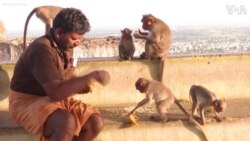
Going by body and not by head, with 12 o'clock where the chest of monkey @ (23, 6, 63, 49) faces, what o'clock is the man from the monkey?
The man is roughly at 3 o'clock from the monkey.

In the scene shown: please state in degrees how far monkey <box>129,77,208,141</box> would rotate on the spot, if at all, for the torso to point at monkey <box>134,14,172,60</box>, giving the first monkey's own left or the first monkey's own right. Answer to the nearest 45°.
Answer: approximately 90° to the first monkey's own right

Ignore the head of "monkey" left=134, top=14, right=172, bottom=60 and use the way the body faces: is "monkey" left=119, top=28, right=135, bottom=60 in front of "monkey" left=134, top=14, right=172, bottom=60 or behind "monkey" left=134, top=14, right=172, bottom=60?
in front

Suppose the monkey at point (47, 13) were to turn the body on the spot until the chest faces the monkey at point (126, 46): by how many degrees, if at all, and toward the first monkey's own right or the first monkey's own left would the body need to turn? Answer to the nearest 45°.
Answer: approximately 45° to the first monkey's own right

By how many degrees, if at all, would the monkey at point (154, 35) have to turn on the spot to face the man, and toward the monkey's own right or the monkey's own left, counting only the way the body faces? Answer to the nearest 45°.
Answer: approximately 90° to the monkey's own left

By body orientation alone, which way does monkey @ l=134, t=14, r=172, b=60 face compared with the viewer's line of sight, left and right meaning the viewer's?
facing to the left of the viewer

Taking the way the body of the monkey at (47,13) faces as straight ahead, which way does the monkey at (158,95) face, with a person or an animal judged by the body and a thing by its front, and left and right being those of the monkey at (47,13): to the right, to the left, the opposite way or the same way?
the opposite way

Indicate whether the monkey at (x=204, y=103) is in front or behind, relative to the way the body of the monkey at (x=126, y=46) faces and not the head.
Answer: in front

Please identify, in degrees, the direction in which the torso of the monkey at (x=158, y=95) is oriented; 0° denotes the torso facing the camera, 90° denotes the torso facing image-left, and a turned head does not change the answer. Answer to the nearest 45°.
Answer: approximately 90°
